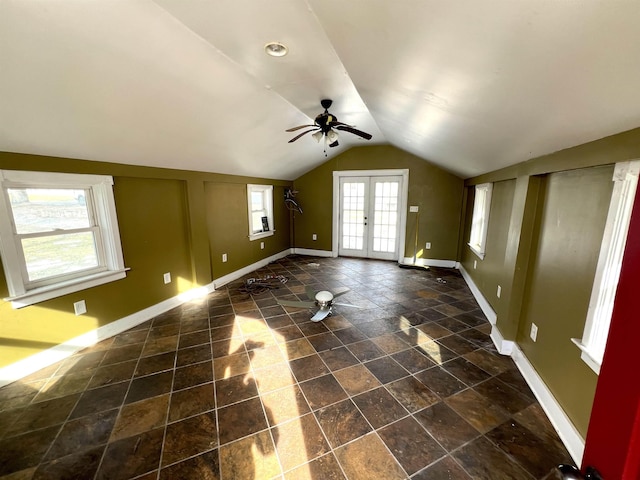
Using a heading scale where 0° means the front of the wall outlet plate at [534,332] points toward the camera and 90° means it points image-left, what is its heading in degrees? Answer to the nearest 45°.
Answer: approximately 45°

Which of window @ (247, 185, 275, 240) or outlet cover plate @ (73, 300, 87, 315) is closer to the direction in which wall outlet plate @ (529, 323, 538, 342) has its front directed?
the outlet cover plate

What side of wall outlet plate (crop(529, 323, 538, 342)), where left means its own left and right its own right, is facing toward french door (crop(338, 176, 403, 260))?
right

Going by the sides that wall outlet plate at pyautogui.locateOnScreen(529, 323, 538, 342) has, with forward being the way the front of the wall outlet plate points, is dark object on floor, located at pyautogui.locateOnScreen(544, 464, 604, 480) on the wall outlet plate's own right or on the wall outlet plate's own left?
on the wall outlet plate's own left

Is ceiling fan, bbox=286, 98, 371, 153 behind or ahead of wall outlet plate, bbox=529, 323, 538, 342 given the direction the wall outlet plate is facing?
ahead

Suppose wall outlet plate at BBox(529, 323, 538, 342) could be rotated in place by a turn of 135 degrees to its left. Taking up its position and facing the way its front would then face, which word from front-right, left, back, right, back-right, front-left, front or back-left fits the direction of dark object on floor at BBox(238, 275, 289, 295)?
back
